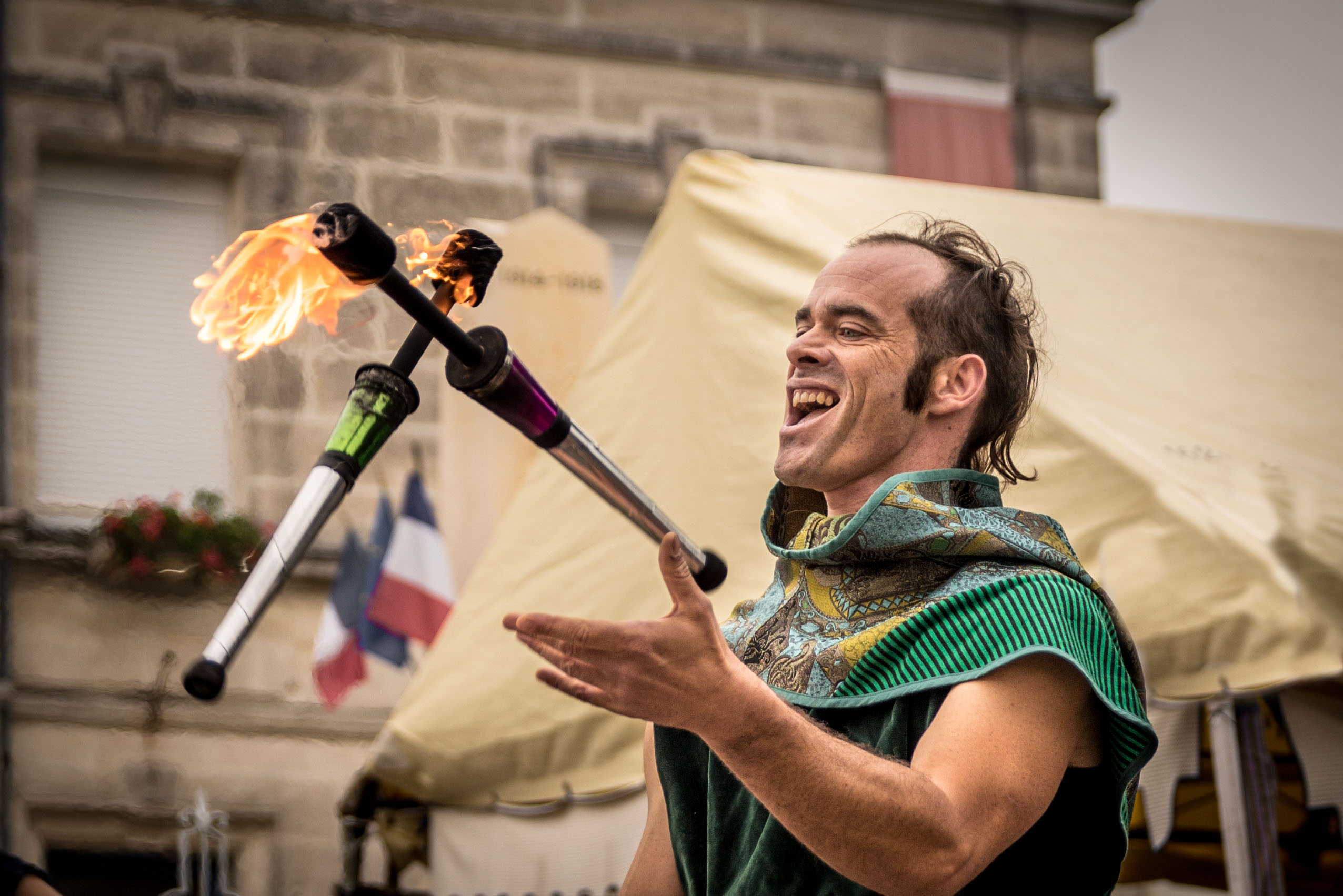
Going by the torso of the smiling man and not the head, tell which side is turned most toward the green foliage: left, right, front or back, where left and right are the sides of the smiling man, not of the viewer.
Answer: right

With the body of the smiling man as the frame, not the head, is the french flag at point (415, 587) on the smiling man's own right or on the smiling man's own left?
on the smiling man's own right

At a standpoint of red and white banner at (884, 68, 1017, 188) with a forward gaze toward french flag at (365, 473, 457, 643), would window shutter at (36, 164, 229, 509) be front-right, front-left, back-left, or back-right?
front-right

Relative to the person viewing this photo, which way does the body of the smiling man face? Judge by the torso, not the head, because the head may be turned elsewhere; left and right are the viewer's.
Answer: facing the viewer and to the left of the viewer

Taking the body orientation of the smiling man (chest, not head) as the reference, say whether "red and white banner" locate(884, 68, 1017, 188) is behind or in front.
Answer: behind

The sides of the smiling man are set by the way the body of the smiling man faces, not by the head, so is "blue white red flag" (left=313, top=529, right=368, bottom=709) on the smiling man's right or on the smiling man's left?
on the smiling man's right
